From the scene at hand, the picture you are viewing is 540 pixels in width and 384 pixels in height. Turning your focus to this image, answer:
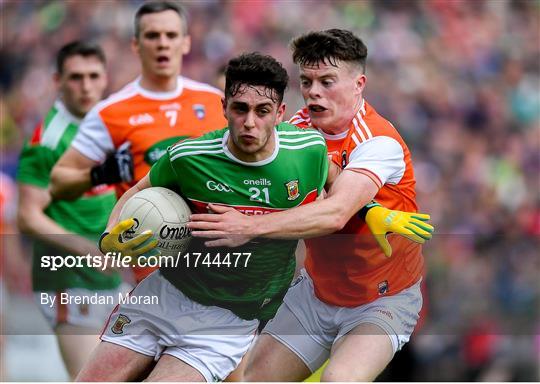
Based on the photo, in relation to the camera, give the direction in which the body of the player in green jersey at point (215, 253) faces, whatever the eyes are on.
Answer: toward the camera

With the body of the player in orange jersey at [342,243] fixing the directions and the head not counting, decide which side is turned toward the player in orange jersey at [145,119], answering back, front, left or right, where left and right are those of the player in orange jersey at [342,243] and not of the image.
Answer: right

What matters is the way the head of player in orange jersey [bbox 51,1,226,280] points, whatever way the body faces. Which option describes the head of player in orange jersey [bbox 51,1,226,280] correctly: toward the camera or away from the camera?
toward the camera

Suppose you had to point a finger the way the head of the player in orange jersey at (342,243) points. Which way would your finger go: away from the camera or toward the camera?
toward the camera

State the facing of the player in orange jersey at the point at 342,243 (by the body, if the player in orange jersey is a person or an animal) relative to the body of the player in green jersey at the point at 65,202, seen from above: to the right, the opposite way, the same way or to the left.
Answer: to the right

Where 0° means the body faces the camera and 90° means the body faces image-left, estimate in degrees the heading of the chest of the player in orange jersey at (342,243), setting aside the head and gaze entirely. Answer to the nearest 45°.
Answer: approximately 45°

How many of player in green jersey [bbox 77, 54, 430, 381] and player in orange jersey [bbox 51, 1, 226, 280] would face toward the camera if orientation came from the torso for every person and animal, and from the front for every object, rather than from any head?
2

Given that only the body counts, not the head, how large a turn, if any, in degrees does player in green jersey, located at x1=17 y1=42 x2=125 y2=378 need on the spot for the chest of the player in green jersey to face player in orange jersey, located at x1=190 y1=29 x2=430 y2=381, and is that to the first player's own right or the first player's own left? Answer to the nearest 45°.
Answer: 0° — they already face them

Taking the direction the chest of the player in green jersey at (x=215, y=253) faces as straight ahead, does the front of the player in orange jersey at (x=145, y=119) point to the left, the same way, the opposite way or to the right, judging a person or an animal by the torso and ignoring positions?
the same way

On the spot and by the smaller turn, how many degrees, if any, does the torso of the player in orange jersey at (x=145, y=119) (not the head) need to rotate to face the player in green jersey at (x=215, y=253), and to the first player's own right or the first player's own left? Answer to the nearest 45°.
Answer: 0° — they already face them

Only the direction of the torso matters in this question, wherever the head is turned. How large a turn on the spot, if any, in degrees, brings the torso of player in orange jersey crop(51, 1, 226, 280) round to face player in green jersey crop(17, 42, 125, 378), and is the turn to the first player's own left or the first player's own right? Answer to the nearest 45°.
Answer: approximately 135° to the first player's own right

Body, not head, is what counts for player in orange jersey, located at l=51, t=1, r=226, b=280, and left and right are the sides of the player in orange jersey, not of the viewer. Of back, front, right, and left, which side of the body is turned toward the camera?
front

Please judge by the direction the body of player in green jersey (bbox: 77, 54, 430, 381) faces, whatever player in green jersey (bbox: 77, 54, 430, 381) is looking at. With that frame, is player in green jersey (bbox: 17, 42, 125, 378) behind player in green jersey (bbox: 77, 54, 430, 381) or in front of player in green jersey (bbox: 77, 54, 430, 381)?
behind
